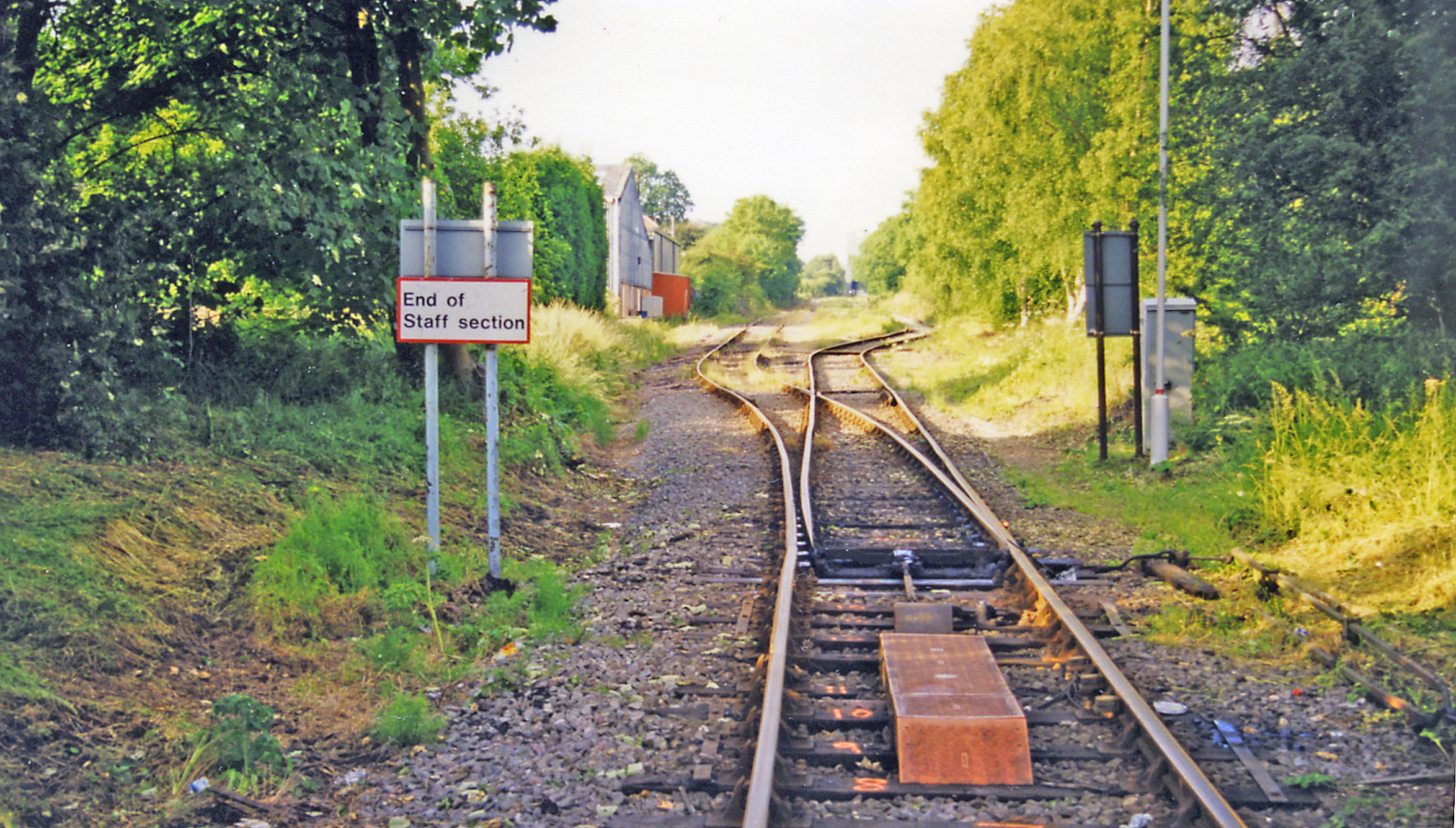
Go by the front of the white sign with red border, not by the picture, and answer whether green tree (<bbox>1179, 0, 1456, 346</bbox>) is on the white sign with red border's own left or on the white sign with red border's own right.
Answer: on the white sign with red border's own left

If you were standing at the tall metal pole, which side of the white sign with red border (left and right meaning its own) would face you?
left

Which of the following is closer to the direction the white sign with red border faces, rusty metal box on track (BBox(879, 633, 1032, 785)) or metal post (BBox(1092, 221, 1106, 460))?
the rusty metal box on track

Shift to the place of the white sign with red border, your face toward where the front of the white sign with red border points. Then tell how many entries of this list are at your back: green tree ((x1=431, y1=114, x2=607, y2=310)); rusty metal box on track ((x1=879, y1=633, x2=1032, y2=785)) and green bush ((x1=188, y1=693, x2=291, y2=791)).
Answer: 1

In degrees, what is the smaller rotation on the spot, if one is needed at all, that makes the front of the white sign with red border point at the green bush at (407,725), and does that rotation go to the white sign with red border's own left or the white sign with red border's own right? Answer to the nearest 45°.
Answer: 0° — it already faces it

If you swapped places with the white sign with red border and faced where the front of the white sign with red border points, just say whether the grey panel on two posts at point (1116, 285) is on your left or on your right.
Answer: on your left

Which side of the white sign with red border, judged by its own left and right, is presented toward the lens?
front

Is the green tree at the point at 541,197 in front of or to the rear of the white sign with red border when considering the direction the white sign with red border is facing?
to the rear

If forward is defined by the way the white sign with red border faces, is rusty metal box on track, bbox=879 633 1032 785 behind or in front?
in front

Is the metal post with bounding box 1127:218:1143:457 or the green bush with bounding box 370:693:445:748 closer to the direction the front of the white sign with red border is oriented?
the green bush

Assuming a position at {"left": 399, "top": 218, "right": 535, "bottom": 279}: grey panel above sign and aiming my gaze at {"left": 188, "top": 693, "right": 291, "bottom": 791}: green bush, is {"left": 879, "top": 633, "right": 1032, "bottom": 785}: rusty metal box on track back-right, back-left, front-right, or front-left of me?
front-left
